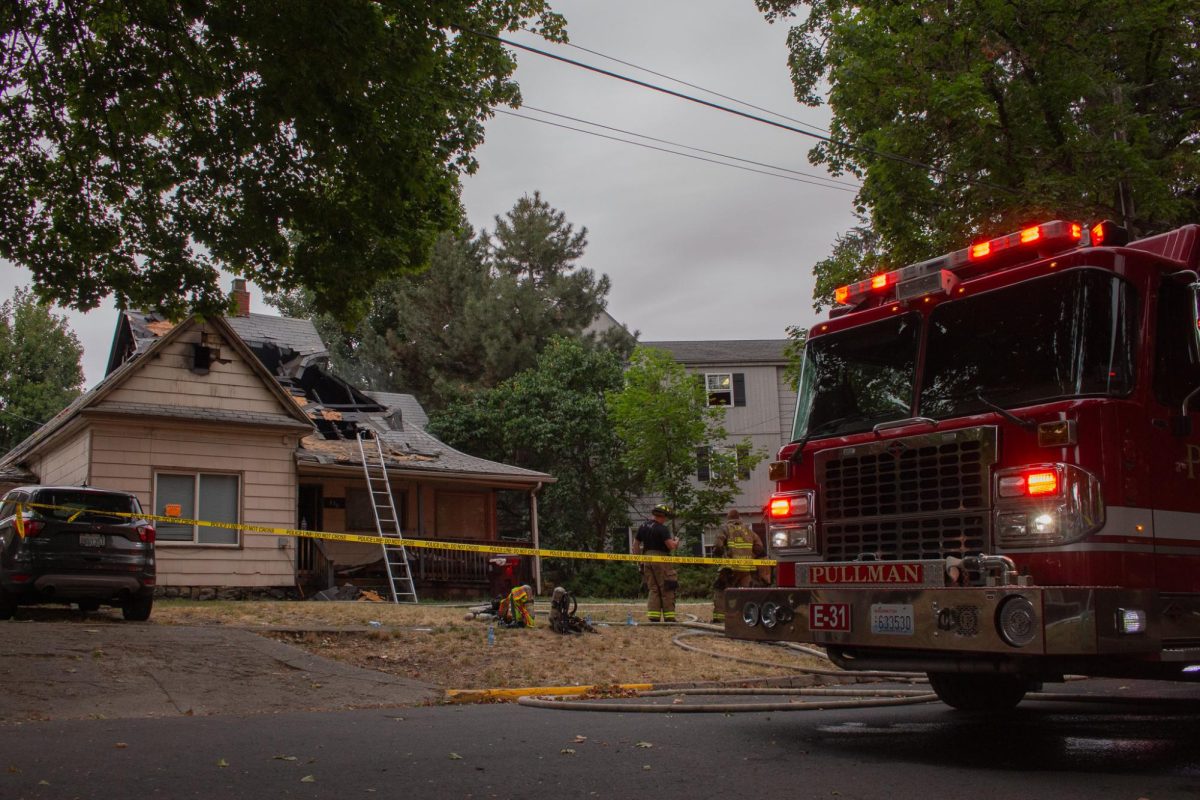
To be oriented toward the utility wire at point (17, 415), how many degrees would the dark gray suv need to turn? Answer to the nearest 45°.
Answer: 0° — it already faces it

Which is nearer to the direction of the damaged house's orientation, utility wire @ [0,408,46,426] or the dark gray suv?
the dark gray suv

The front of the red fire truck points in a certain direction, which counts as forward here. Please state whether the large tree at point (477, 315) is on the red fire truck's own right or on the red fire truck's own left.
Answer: on the red fire truck's own right

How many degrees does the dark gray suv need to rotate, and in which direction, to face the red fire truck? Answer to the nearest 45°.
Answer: approximately 135° to its right

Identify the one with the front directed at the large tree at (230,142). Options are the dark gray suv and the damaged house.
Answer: the damaged house

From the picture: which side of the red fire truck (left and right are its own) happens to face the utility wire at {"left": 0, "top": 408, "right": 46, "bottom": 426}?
right

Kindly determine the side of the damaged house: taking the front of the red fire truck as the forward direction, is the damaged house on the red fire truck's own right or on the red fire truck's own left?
on the red fire truck's own right

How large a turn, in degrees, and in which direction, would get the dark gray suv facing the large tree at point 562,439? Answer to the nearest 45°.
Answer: approximately 45° to its right

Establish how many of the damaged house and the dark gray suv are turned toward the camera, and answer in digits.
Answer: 1

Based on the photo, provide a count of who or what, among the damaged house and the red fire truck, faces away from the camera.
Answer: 0

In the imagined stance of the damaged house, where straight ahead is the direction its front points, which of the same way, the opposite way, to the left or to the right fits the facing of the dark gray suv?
the opposite way

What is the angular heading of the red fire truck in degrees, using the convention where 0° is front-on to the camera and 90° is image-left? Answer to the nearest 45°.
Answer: approximately 45°

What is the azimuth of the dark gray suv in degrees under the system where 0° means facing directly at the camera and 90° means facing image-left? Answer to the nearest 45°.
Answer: approximately 180°
